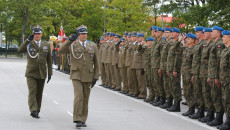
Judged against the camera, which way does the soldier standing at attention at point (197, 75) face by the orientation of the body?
to the viewer's left

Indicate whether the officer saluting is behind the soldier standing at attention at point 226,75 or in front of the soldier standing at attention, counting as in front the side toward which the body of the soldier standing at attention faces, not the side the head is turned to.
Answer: in front

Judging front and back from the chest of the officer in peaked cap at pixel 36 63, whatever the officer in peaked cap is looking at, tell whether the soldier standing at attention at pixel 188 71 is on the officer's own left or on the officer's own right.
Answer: on the officer's own left

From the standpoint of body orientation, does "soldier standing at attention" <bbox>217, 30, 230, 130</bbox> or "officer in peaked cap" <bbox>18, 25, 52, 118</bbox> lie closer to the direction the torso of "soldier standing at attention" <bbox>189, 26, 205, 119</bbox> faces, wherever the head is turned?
the officer in peaked cap

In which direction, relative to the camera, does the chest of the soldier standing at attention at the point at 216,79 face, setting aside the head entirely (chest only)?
to the viewer's left

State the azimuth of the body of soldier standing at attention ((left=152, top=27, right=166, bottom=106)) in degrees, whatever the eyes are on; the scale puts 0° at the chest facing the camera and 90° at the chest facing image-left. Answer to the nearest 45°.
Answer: approximately 45°

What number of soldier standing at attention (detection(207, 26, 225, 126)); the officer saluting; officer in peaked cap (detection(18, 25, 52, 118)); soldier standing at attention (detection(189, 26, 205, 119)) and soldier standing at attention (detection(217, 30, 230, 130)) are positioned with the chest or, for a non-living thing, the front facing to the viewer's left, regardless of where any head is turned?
3

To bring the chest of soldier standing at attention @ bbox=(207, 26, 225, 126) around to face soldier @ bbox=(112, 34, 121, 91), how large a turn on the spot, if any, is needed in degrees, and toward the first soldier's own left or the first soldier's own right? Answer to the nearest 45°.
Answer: approximately 45° to the first soldier's own right

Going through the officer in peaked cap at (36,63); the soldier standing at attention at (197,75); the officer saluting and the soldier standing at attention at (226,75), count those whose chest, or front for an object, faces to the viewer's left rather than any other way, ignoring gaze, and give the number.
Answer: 2

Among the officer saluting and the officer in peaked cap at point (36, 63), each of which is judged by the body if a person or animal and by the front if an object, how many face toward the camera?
2

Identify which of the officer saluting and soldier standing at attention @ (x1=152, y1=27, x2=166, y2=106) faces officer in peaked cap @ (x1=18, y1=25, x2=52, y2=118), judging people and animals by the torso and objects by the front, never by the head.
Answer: the soldier standing at attention

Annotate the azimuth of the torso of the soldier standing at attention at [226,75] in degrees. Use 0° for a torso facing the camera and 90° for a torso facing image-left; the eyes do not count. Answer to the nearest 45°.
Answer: approximately 90°
